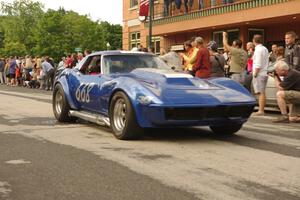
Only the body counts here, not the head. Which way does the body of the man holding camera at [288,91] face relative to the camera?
to the viewer's left

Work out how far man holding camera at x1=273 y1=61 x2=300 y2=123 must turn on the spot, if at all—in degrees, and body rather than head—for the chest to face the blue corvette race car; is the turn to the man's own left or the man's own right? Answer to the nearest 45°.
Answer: approximately 45° to the man's own left

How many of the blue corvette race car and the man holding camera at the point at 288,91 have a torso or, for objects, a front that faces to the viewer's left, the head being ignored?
1

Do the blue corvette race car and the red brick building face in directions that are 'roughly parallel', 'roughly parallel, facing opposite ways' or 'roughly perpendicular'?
roughly perpendicular

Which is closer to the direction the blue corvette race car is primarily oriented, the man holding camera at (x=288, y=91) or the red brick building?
the man holding camera

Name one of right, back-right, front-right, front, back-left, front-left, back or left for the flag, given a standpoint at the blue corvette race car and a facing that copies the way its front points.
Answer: back-left

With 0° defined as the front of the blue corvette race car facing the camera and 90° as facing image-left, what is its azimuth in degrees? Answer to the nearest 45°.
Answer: approximately 315°

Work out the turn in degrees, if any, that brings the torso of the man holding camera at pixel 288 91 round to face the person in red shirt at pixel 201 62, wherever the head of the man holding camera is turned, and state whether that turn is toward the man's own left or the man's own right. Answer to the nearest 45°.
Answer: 0° — they already face them

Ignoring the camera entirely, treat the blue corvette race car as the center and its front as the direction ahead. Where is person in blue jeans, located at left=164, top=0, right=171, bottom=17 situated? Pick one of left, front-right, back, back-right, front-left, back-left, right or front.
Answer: back-left
